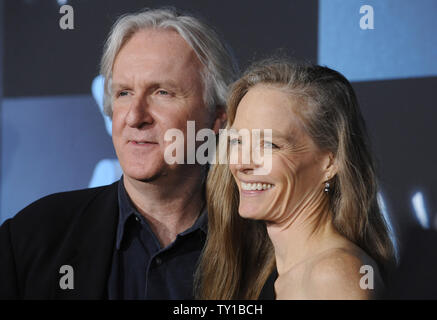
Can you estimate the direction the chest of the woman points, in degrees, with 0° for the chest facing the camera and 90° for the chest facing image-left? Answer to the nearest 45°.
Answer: approximately 45°
